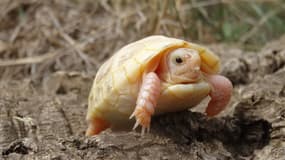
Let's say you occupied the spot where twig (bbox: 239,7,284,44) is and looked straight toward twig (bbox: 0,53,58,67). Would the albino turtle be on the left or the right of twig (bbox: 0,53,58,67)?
left

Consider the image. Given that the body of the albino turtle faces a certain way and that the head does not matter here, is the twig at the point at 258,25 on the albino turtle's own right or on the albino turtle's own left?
on the albino turtle's own left

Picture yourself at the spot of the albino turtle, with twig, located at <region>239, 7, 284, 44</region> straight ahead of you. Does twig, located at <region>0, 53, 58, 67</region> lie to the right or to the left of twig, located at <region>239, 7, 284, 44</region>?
left

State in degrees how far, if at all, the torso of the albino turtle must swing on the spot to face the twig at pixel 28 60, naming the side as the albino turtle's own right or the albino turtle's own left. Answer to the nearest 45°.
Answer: approximately 180°

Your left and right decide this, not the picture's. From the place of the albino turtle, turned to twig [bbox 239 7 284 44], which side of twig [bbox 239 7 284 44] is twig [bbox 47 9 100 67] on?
left

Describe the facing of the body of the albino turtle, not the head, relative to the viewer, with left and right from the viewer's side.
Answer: facing the viewer and to the right of the viewer
